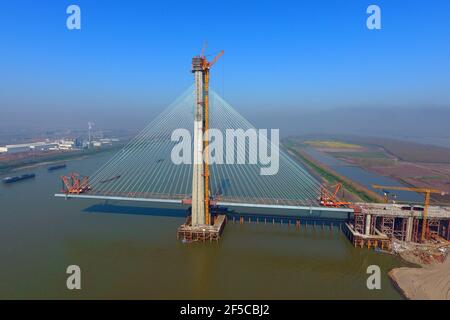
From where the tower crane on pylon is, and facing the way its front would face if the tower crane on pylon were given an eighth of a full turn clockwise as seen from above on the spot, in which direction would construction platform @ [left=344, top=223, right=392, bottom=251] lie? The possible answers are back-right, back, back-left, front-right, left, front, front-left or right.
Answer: front-left

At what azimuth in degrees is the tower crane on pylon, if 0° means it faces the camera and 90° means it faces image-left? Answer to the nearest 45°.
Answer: approximately 270°
